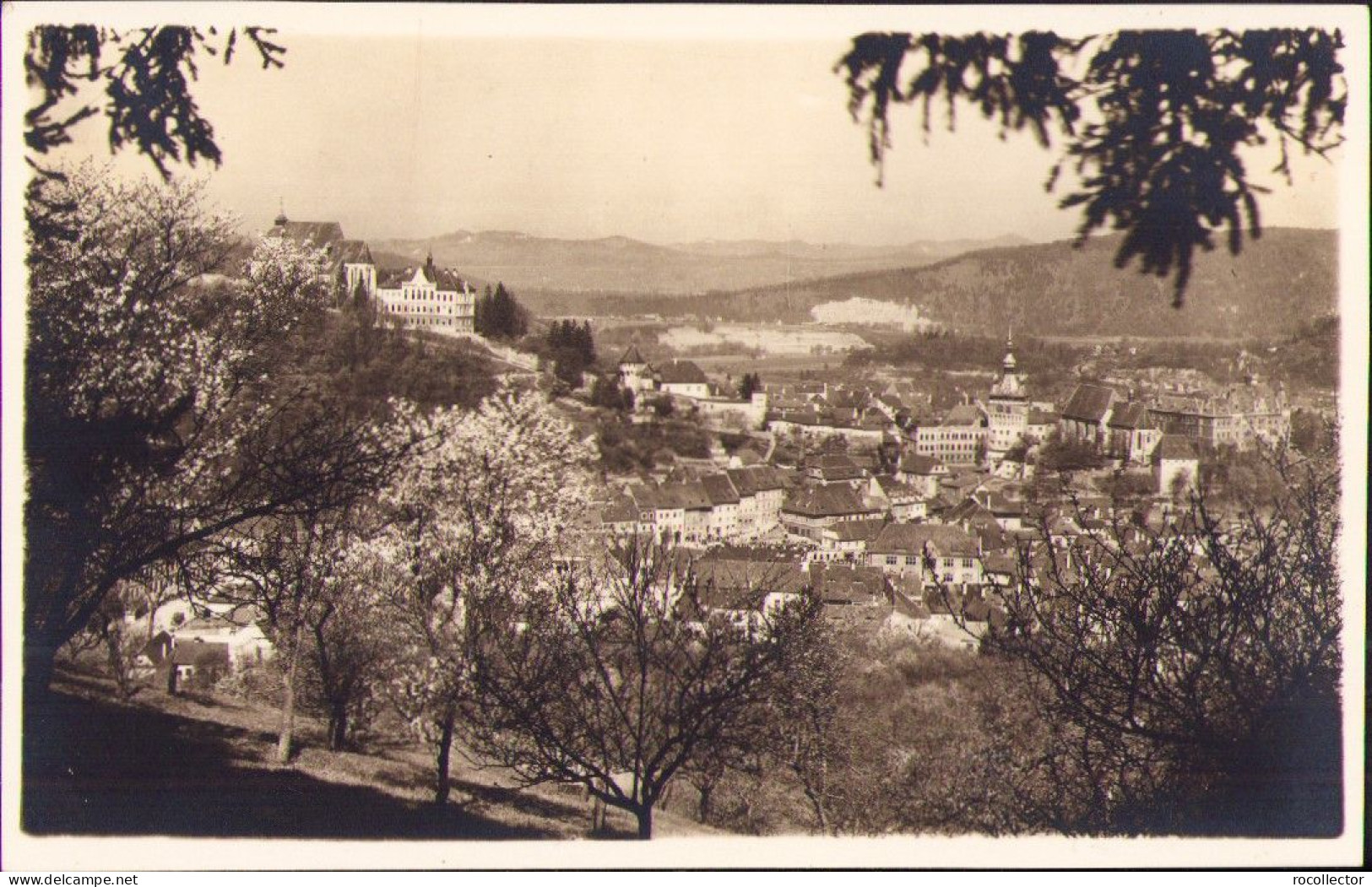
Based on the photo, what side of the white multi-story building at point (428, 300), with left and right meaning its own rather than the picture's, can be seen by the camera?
front

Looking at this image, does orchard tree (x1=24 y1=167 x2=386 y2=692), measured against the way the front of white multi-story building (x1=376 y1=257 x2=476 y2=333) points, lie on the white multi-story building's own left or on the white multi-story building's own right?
on the white multi-story building's own right

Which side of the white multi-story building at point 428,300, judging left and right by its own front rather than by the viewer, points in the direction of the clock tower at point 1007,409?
left
